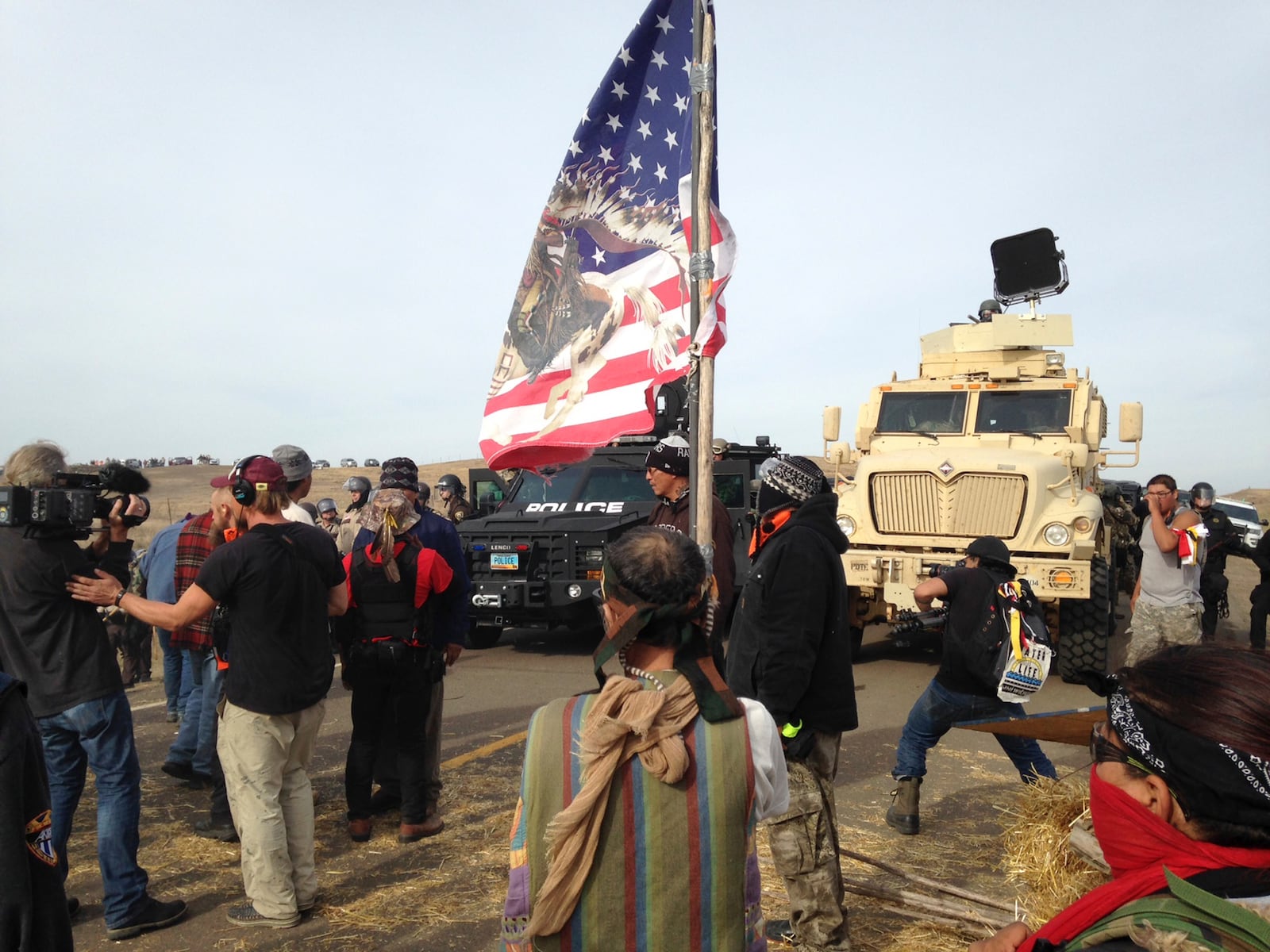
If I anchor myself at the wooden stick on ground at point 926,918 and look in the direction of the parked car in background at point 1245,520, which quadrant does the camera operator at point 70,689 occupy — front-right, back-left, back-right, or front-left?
back-left

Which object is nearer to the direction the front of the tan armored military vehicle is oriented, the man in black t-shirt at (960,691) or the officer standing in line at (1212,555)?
the man in black t-shirt

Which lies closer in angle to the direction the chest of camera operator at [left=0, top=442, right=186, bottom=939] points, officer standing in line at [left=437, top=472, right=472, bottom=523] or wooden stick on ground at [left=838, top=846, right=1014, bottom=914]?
the officer standing in line

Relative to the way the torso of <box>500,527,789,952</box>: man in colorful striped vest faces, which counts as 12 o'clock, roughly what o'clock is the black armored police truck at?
The black armored police truck is roughly at 12 o'clock from the man in colorful striped vest.

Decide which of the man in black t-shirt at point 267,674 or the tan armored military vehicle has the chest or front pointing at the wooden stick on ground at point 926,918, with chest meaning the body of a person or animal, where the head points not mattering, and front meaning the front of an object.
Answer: the tan armored military vehicle

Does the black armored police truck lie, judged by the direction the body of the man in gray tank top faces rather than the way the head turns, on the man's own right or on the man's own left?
on the man's own right

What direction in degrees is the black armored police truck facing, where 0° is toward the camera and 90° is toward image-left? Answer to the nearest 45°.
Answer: approximately 45°

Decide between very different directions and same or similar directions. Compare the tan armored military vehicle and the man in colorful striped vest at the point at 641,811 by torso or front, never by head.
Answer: very different directions

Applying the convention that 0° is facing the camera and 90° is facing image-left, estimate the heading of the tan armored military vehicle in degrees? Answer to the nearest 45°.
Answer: approximately 0°

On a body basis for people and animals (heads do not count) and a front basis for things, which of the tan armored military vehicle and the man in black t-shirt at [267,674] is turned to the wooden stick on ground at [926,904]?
the tan armored military vehicle
